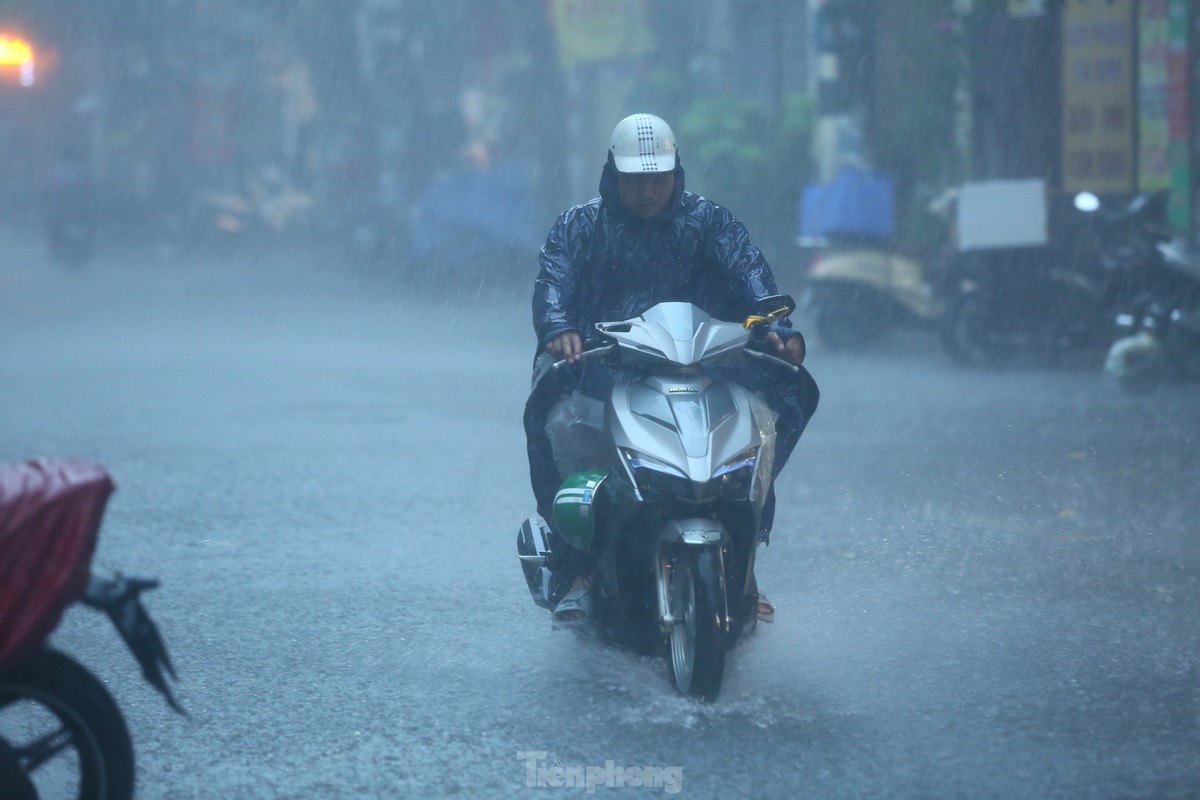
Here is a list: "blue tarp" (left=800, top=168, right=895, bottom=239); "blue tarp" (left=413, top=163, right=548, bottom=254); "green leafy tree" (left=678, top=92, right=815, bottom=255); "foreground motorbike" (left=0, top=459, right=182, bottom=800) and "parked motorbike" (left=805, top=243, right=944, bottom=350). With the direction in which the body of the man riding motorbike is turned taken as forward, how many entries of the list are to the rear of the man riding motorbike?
4

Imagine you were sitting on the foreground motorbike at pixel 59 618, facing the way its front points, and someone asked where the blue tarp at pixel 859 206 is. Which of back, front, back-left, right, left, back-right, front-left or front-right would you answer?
back-right

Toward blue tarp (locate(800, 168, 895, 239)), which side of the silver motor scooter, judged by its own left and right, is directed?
back

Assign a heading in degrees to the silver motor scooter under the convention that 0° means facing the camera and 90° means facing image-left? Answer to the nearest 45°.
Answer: approximately 0°

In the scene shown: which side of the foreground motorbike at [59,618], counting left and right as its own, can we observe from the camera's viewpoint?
left

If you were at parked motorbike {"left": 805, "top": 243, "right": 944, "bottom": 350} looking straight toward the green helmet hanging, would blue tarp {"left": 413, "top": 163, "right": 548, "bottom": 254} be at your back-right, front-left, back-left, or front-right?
back-right

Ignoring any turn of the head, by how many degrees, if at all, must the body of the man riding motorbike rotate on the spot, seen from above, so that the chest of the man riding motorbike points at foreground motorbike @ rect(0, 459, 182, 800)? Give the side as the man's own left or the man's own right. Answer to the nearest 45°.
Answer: approximately 45° to the man's own right
